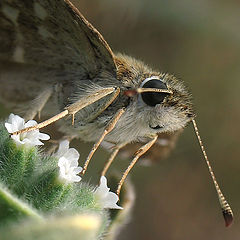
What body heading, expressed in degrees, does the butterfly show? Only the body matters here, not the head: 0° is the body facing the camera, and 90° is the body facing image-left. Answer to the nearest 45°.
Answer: approximately 270°

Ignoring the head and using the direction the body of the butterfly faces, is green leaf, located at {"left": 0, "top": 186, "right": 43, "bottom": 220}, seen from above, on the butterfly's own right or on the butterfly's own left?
on the butterfly's own right
